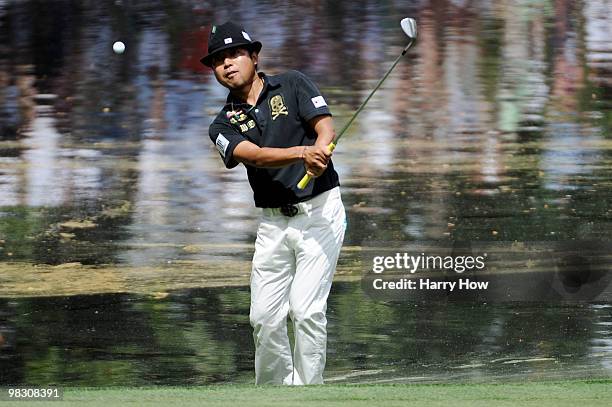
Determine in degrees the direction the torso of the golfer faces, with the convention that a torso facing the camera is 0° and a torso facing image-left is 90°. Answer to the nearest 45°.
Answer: approximately 0°

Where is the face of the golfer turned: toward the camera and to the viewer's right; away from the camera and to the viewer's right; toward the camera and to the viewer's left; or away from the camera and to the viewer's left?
toward the camera and to the viewer's left
